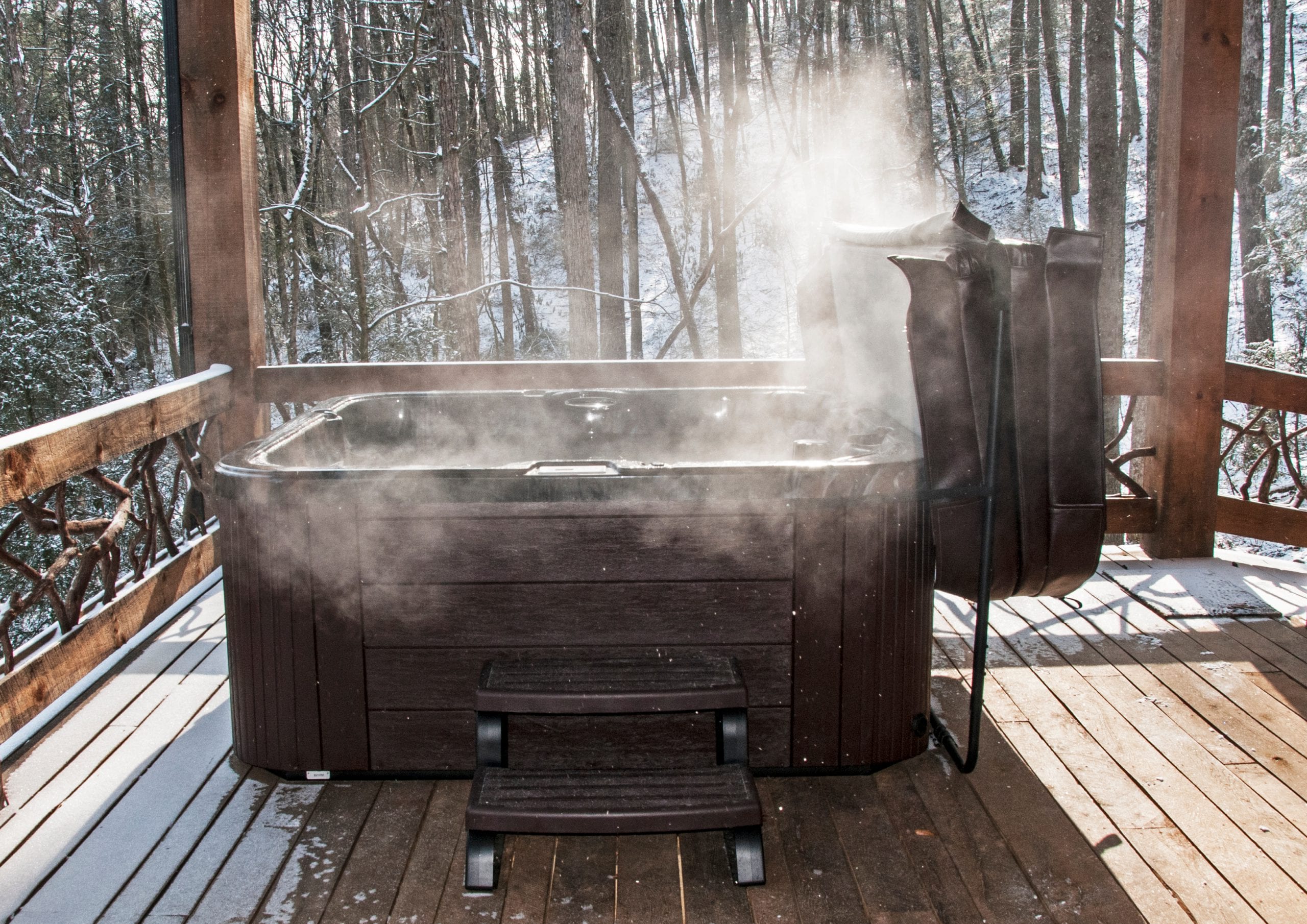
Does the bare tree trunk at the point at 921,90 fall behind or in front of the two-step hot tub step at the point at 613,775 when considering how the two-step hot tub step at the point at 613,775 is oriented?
behind

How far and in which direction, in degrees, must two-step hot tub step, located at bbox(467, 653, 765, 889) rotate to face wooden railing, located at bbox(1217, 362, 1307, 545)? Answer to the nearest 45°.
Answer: approximately 135° to its left

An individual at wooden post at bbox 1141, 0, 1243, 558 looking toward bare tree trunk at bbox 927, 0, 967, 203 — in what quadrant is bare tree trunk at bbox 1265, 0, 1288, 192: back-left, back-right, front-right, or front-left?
front-right

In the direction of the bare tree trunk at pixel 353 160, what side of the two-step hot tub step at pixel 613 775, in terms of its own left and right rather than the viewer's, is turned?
back

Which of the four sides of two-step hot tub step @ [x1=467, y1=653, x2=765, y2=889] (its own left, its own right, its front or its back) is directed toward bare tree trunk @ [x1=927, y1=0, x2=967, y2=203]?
back

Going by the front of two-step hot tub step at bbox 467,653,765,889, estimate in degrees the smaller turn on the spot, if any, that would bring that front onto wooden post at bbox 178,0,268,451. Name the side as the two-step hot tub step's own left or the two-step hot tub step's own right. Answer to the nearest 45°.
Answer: approximately 135° to the two-step hot tub step's own right

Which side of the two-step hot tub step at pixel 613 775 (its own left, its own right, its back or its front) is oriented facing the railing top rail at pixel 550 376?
back

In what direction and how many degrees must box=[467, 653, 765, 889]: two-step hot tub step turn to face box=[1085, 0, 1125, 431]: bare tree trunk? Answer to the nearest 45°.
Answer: approximately 135° to its left

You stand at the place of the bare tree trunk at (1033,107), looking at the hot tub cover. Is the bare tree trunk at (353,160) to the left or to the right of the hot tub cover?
right

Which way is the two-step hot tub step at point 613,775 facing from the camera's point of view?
toward the camera

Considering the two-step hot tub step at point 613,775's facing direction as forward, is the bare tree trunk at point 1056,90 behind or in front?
behind
